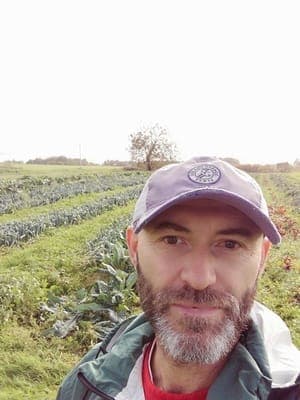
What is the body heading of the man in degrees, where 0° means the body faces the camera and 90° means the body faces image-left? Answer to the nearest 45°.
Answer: approximately 0°
